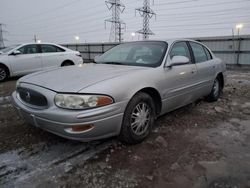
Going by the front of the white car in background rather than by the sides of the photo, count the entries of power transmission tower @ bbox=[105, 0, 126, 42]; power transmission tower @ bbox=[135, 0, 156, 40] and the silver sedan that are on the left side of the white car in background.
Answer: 1

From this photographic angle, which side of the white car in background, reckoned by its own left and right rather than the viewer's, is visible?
left

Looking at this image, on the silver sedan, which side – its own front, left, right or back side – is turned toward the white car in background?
right

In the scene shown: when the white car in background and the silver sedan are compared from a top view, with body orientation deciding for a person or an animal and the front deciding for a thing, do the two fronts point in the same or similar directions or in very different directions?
same or similar directions

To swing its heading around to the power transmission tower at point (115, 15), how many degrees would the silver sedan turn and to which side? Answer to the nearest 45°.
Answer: approximately 135° to its right

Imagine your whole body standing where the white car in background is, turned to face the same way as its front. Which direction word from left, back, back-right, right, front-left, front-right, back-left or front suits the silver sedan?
left

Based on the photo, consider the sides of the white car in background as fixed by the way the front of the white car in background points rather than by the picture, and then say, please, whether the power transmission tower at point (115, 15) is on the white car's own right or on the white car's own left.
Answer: on the white car's own right

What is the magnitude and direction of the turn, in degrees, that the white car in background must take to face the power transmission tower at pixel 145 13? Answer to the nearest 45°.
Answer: approximately 135° to its right

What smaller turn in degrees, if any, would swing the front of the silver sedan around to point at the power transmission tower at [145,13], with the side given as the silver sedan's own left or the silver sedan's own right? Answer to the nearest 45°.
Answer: approximately 135° to the silver sedan's own right

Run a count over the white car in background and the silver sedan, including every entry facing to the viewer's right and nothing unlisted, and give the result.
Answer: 0

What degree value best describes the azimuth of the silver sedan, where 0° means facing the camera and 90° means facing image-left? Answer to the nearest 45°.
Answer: approximately 45°
